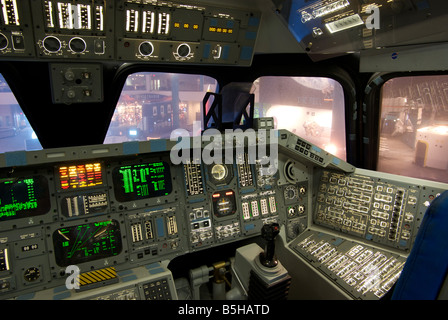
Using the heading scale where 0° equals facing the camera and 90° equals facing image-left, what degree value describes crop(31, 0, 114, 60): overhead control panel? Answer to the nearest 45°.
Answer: approximately 0°
